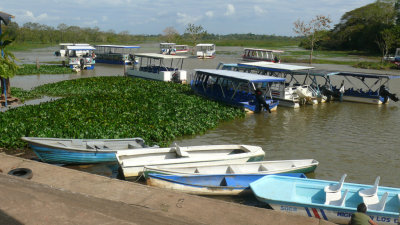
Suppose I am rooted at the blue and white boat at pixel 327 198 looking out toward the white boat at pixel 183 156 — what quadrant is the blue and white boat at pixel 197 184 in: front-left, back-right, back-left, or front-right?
front-left

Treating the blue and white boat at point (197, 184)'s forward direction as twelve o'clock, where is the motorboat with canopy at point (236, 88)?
The motorboat with canopy is roughly at 3 o'clock from the blue and white boat.

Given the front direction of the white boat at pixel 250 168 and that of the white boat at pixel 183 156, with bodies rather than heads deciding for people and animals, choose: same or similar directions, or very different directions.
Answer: same or similar directions

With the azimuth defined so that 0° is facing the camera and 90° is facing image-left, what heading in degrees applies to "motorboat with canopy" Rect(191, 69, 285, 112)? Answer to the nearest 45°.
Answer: approximately 135°

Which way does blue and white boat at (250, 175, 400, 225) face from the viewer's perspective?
to the viewer's left

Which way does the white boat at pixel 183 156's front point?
to the viewer's right

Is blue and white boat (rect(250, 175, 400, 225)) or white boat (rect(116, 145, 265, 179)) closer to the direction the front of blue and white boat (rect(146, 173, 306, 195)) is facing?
the white boat

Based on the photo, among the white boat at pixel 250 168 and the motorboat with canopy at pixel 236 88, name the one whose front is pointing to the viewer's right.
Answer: the white boat

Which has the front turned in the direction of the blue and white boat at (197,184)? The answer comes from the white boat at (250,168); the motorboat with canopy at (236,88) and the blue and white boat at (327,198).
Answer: the blue and white boat at (327,198)

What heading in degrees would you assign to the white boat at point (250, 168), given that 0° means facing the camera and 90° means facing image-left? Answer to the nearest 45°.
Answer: approximately 270°

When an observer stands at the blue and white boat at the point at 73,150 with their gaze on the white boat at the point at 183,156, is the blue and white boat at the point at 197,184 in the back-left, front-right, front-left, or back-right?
front-right

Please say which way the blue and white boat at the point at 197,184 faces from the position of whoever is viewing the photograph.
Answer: facing to the left of the viewer

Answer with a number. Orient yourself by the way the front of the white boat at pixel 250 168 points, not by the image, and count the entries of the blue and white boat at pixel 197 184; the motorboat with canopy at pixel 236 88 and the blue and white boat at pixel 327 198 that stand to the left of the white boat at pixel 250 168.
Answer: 1
